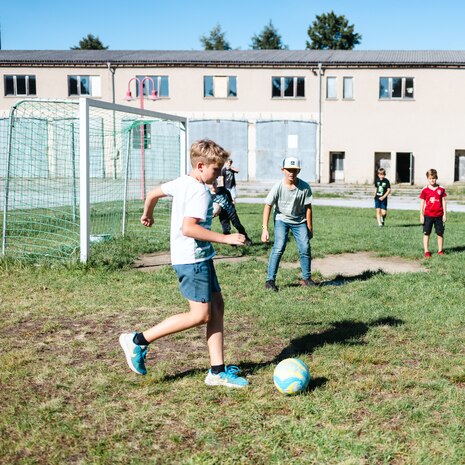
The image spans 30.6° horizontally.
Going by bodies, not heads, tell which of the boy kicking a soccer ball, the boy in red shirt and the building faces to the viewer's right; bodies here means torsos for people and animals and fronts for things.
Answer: the boy kicking a soccer ball

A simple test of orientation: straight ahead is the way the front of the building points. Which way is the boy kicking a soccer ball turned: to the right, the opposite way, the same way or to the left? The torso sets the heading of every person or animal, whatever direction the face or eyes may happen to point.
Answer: to the left

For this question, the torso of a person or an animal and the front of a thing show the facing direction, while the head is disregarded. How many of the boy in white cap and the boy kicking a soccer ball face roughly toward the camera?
1

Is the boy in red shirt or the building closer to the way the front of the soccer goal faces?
the boy in red shirt

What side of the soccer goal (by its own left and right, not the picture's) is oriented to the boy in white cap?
front

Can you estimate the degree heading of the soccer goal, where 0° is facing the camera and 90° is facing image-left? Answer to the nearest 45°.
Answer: approximately 315°

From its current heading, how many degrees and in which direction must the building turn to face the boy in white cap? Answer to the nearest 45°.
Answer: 0° — it already faces them

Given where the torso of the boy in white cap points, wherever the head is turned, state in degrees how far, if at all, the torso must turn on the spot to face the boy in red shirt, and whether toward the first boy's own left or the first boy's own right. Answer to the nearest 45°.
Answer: approximately 135° to the first boy's own left

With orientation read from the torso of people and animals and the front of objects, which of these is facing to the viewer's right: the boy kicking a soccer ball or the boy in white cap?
the boy kicking a soccer ball

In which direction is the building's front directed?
toward the camera

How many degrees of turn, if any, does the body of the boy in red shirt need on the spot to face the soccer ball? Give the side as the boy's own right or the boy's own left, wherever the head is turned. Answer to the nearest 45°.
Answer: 0° — they already face it

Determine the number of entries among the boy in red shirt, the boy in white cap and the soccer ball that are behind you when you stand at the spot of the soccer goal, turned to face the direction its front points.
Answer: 0

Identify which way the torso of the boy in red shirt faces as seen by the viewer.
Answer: toward the camera

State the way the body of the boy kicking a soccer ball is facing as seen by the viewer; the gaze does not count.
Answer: to the viewer's right

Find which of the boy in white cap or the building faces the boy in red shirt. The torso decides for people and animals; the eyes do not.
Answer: the building

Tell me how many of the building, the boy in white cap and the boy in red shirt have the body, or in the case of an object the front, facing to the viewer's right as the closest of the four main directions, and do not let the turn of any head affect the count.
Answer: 0

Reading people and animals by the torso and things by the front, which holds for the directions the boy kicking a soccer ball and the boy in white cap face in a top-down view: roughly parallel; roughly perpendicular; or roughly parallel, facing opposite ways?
roughly perpendicular

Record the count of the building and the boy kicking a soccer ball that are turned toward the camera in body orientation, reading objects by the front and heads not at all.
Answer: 1

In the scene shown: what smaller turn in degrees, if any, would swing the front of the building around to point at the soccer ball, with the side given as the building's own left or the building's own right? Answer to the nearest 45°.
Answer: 0° — it already faces it

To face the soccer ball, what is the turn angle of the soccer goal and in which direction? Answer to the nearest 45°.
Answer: approximately 45° to its right
